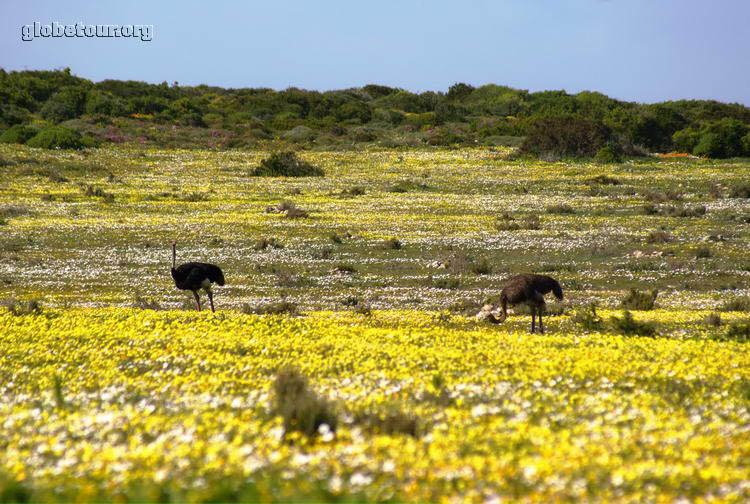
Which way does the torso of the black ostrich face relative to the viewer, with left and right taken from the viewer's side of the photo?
facing to the left of the viewer

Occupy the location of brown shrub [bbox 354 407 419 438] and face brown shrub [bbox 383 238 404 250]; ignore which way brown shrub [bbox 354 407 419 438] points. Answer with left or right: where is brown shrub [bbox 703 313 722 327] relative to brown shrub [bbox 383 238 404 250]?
right

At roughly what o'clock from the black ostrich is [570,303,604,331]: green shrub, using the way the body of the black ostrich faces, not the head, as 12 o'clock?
The green shrub is roughly at 7 o'clock from the black ostrich.
